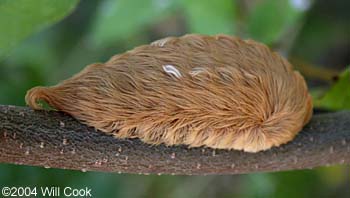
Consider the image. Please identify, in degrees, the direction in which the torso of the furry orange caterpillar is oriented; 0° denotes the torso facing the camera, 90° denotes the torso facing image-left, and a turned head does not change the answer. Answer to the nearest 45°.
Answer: approximately 270°

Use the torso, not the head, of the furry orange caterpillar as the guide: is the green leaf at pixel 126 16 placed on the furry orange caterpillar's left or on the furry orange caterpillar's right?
on the furry orange caterpillar's left

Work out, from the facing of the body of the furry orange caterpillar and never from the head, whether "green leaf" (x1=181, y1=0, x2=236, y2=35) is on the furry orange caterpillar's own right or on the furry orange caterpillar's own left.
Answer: on the furry orange caterpillar's own left

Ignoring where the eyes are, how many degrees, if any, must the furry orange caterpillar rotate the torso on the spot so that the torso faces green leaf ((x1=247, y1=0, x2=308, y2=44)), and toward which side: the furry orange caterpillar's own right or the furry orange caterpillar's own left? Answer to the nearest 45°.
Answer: approximately 45° to the furry orange caterpillar's own left
